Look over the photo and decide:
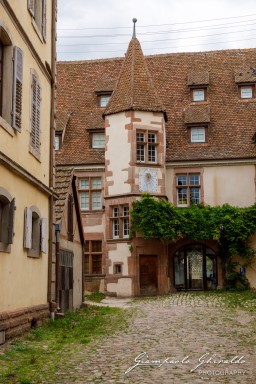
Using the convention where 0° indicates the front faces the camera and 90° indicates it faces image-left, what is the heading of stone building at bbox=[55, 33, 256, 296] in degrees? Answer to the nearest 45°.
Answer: approximately 0°
